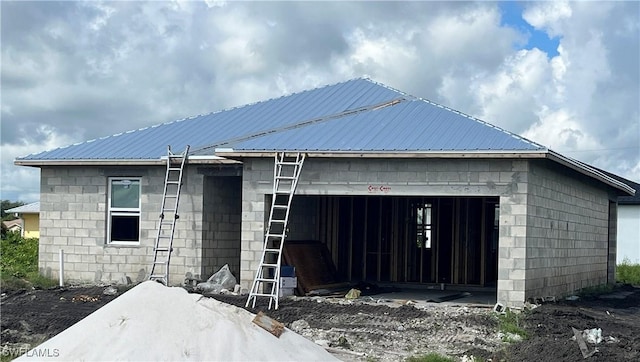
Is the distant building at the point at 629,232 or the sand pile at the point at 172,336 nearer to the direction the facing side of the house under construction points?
the sand pile

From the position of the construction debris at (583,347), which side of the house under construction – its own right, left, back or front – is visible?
front

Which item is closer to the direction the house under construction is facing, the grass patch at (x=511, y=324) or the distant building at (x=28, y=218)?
the grass patch

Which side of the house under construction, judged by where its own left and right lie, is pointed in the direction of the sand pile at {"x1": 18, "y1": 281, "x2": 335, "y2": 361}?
front

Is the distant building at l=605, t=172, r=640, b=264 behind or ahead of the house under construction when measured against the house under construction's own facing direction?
behind

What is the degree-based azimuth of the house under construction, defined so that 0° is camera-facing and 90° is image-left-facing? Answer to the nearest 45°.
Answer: approximately 0°

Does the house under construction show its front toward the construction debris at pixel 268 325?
yes
